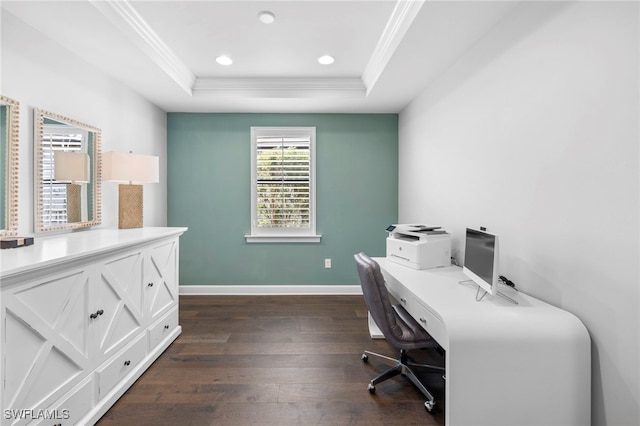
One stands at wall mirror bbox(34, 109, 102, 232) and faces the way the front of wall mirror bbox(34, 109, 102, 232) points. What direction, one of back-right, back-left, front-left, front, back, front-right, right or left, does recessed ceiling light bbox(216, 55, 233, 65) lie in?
front-left

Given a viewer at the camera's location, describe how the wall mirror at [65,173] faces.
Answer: facing the viewer and to the right of the viewer

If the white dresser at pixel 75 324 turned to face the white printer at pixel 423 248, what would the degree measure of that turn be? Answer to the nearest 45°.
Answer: approximately 45° to its left

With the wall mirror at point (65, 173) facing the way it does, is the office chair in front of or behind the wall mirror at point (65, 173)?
in front

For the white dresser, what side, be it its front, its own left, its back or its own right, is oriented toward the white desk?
front

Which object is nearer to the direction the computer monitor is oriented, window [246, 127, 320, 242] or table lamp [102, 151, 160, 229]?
the table lamp

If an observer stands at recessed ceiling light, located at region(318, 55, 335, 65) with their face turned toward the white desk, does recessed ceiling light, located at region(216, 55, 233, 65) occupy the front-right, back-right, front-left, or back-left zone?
back-right

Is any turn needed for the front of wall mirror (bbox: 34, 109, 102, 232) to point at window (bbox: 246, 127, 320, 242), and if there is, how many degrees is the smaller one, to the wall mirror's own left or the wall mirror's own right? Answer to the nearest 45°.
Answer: approximately 45° to the wall mirror's own left

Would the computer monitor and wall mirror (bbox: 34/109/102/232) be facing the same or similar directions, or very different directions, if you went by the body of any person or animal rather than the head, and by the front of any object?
very different directions

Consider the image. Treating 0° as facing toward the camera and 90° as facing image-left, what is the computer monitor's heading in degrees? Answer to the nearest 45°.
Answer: approximately 45°

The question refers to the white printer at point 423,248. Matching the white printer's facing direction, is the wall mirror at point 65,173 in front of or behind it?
in front

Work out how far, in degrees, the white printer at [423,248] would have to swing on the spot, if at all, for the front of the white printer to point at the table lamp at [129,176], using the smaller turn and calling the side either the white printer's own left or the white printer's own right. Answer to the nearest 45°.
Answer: approximately 45° to the white printer's own right
